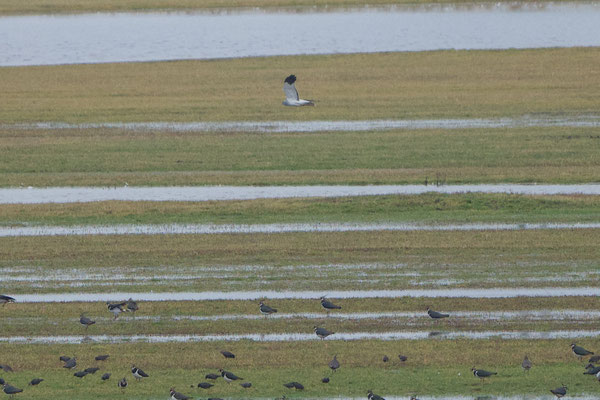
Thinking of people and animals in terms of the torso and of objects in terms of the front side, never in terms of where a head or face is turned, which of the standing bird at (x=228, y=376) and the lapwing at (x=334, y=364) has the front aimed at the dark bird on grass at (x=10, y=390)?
the standing bird

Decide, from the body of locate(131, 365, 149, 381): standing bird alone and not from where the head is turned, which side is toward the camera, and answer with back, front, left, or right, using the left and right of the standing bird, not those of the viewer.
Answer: left

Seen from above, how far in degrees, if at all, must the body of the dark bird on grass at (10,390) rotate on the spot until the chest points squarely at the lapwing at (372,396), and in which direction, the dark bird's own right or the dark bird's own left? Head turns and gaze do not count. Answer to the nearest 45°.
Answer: approximately 135° to the dark bird's own left

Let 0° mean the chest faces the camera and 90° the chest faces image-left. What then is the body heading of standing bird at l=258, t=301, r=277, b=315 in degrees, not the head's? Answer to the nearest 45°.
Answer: approximately 90°

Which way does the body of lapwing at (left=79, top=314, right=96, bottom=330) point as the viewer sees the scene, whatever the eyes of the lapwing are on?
to the viewer's left

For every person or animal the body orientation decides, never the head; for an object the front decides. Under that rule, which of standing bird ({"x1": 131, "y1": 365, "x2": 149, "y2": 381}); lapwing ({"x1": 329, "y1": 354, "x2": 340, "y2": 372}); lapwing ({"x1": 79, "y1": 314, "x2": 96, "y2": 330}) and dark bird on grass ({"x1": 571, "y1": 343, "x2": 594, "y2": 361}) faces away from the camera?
lapwing ({"x1": 329, "y1": 354, "x2": 340, "y2": 372})

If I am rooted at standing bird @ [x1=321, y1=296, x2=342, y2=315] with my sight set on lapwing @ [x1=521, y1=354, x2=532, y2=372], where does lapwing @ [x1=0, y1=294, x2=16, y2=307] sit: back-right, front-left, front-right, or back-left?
back-right

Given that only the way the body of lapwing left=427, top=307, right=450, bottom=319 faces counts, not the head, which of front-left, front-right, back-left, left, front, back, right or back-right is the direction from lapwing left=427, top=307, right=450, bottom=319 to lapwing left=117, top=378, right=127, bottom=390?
front-left
